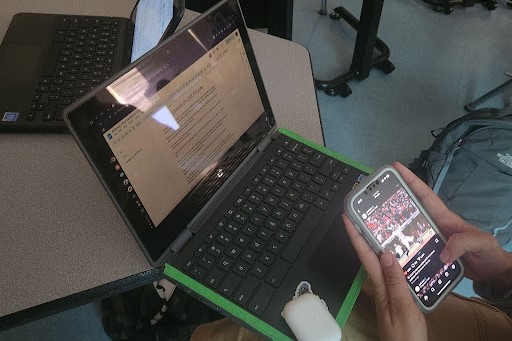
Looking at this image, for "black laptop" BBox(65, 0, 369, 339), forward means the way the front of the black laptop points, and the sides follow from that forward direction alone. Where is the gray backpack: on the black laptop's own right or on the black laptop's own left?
on the black laptop's own left

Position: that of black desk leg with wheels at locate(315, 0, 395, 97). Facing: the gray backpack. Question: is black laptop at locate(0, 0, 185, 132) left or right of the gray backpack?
right

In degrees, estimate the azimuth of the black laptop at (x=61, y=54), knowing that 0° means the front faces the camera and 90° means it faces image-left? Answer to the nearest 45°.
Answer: approximately 90°

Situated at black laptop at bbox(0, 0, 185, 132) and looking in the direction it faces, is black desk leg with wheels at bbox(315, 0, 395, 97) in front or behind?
behind

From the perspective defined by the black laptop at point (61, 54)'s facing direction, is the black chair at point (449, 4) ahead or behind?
behind

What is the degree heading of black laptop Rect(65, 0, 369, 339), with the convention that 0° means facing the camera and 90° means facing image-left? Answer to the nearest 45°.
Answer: approximately 315°

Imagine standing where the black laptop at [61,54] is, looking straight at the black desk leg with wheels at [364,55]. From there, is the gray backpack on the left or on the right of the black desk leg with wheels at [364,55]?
right

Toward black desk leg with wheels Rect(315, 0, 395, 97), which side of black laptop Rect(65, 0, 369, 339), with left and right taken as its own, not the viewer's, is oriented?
left

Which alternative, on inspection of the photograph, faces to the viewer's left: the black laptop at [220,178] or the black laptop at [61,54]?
the black laptop at [61,54]

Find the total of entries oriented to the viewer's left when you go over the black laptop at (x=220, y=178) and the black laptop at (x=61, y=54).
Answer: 1

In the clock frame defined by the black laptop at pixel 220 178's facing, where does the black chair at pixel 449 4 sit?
The black chair is roughly at 9 o'clock from the black laptop.
